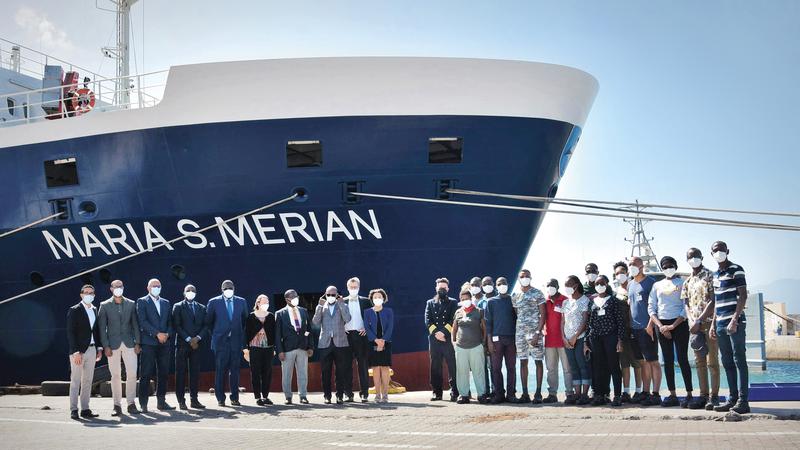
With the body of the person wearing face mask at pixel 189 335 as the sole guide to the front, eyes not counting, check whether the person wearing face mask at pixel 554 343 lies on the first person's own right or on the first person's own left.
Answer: on the first person's own left

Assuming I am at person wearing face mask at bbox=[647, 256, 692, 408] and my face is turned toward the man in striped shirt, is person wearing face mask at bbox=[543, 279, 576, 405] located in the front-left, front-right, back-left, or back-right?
back-right

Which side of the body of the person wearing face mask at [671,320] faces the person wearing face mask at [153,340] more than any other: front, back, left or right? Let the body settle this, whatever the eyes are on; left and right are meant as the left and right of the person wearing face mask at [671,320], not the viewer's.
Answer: right

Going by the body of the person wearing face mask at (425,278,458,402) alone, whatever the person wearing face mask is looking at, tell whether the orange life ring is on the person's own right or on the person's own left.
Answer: on the person's own right

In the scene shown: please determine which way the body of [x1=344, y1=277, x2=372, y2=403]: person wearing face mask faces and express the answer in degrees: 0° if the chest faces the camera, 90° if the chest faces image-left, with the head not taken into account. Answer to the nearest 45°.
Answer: approximately 0°
